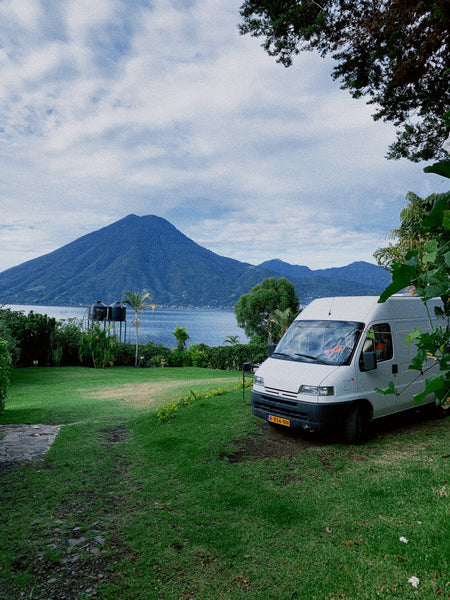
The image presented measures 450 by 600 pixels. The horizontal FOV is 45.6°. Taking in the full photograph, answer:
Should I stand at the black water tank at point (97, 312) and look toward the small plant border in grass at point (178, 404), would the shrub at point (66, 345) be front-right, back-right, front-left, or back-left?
front-right

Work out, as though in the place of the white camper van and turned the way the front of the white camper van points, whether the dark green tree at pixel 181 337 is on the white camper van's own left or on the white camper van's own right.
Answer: on the white camper van's own right

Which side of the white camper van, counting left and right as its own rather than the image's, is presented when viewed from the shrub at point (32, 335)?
right

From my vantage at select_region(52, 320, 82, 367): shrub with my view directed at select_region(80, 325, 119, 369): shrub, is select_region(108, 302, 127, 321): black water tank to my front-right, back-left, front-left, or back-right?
front-left

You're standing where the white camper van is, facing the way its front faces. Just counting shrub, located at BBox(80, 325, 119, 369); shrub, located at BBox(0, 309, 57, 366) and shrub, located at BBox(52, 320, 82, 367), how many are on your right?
3

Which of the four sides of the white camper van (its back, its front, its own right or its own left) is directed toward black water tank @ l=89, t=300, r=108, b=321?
right

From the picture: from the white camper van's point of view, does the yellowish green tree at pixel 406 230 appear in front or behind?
behind

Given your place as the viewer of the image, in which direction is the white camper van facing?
facing the viewer and to the left of the viewer

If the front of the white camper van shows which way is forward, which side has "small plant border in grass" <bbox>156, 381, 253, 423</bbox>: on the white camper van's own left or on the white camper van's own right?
on the white camper van's own right
